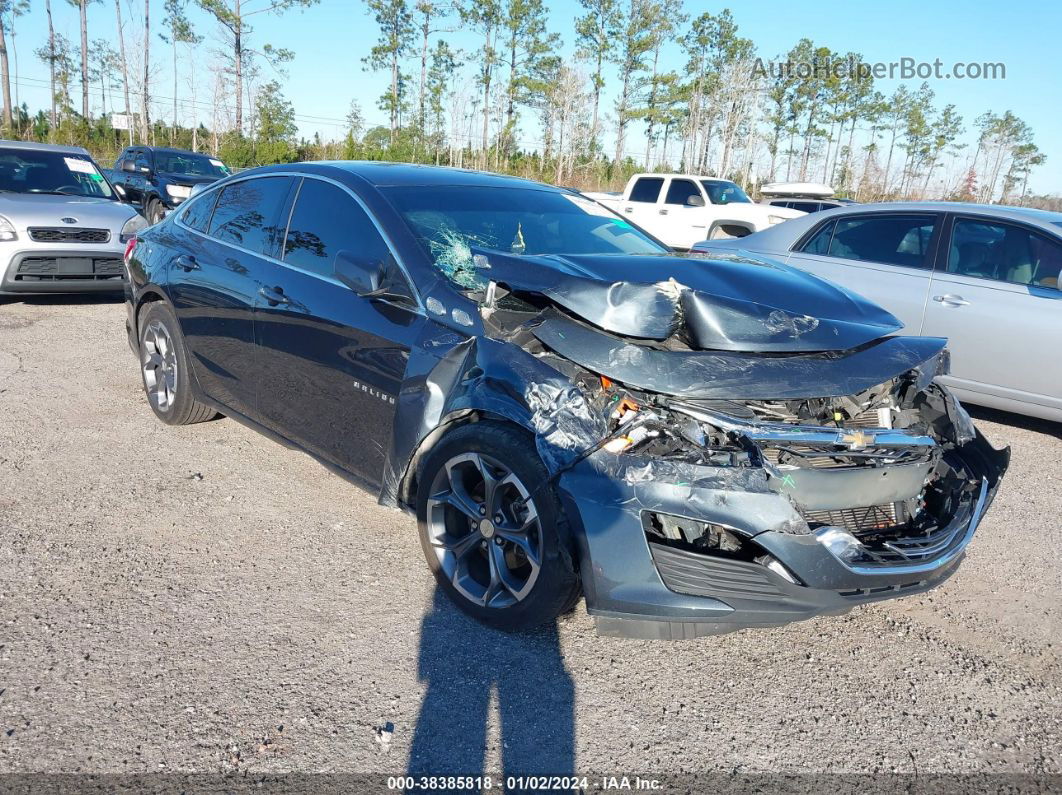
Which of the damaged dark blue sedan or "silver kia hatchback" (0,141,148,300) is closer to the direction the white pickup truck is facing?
the damaged dark blue sedan

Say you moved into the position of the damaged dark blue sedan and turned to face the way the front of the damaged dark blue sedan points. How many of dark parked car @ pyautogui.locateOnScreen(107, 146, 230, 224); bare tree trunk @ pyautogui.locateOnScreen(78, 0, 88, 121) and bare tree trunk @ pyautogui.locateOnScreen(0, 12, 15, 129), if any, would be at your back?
3

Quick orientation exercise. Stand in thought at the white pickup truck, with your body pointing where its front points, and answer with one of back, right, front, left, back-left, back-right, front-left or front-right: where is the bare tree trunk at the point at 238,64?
back

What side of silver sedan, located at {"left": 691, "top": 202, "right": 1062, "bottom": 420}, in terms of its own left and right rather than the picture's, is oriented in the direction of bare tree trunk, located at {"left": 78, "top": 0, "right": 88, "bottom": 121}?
back

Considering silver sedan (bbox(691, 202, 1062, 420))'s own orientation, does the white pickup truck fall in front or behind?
behind

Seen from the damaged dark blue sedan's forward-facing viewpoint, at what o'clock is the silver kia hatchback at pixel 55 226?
The silver kia hatchback is roughly at 6 o'clock from the damaged dark blue sedan.

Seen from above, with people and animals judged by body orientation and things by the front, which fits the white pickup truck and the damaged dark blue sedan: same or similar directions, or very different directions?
same or similar directions

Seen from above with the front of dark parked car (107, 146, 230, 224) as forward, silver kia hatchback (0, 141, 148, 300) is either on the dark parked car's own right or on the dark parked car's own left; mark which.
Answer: on the dark parked car's own right

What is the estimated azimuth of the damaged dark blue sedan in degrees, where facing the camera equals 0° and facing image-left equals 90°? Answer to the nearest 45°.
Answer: approximately 315°

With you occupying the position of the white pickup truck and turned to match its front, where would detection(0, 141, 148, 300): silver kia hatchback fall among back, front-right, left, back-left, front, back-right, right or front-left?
right

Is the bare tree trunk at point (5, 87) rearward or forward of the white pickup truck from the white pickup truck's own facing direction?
rearward

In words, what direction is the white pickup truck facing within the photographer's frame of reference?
facing the viewer and to the right of the viewer

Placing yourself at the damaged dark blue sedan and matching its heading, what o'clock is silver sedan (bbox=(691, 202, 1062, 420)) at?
The silver sedan is roughly at 9 o'clock from the damaged dark blue sedan.

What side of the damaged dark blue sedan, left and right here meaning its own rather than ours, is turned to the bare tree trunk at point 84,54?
back

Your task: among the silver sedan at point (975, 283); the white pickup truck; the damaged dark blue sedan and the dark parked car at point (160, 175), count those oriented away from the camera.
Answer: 0

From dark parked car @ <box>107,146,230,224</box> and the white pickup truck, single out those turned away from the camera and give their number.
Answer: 0

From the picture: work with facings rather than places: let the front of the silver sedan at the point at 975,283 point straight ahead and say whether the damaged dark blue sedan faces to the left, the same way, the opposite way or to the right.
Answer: the same way

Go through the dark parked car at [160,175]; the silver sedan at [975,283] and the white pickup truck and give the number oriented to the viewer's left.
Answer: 0
